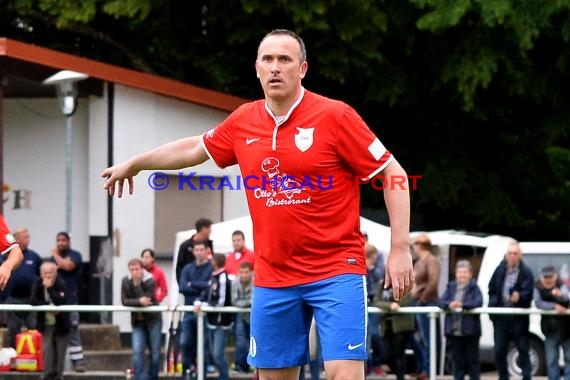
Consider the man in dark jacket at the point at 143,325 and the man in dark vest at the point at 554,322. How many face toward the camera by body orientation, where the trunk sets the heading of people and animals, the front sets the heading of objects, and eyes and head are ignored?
2

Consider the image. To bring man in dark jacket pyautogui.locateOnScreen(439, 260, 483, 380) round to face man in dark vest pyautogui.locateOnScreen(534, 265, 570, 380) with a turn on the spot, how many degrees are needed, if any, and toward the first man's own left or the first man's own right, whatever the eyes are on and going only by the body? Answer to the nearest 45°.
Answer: approximately 90° to the first man's own left

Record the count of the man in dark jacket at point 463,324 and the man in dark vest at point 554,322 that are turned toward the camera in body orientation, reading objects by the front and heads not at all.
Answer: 2

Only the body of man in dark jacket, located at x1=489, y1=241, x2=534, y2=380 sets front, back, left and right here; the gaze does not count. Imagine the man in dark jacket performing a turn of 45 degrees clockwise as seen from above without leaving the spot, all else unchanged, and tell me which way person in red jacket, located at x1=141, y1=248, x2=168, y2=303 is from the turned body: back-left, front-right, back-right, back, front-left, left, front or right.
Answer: front-right

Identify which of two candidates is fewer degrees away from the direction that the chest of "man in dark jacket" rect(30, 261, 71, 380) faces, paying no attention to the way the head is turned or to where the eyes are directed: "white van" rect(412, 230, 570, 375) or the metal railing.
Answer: the metal railing

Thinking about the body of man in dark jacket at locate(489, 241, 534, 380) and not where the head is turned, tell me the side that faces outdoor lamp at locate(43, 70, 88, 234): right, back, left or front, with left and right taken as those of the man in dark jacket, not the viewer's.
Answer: right

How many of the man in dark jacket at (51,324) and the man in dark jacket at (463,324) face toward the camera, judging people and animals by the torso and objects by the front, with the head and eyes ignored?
2

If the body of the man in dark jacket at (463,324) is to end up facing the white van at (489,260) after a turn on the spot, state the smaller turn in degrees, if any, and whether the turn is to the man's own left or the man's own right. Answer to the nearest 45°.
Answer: approximately 180°
